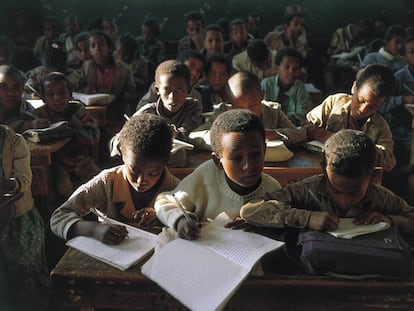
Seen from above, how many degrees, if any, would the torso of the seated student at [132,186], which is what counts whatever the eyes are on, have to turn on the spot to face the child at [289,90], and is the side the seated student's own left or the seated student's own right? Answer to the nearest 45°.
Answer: approximately 135° to the seated student's own left

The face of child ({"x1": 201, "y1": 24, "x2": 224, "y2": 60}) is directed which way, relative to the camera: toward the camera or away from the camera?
toward the camera

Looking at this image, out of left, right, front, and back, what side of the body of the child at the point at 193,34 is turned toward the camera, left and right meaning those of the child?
front

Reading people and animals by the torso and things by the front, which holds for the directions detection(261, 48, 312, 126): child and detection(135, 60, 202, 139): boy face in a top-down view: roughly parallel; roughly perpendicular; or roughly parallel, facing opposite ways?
roughly parallel

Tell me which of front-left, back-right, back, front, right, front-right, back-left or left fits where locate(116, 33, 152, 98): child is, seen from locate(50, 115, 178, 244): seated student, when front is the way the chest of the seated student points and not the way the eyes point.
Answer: back

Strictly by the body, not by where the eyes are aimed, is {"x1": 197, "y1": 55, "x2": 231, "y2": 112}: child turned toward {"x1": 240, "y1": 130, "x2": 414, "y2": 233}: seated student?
yes

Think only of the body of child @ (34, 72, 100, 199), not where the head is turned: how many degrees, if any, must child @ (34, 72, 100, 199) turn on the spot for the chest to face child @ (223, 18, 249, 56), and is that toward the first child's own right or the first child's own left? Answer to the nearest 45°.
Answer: approximately 180°

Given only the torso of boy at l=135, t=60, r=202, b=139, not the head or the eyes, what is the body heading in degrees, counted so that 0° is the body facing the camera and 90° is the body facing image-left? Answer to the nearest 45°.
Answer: approximately 0°

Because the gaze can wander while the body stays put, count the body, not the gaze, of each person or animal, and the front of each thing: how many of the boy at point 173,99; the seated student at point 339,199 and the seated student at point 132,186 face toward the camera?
3

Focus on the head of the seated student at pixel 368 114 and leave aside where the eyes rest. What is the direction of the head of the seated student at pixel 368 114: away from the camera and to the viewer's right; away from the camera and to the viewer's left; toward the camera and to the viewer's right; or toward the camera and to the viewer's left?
toward the camera and to the viewer's left

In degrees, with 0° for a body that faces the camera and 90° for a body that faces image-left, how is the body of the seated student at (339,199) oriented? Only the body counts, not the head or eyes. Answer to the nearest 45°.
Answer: approximately 0°

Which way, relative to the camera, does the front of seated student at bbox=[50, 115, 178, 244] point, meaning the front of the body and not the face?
toward the camera

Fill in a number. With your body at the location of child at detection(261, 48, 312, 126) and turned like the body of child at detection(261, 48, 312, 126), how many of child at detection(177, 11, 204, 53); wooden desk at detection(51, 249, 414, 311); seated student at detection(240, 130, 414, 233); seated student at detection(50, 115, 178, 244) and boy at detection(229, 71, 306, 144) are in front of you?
4

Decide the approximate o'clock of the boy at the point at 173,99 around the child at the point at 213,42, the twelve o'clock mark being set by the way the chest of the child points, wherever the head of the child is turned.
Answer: The boy is roughly at 12 o'clock from the child.

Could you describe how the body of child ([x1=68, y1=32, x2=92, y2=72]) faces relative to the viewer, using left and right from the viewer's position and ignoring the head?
facing the viewer
